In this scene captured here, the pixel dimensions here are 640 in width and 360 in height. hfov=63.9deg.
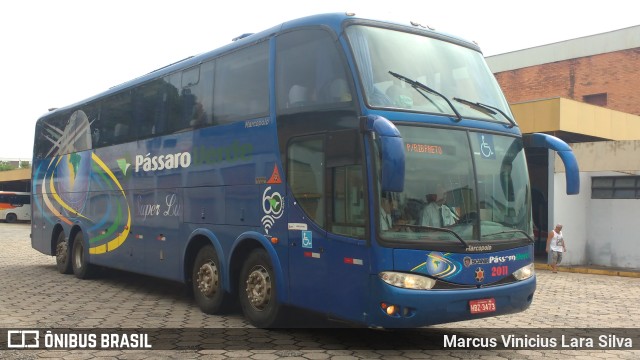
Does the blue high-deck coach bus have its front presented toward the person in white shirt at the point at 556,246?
no
